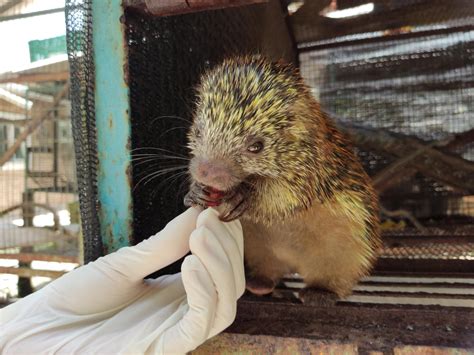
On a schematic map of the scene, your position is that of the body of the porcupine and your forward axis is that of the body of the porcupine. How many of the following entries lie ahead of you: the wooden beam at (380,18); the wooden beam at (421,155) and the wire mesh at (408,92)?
0

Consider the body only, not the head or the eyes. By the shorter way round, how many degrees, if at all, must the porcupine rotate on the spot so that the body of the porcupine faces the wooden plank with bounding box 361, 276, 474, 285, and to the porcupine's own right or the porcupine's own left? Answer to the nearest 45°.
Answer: approximately 180°

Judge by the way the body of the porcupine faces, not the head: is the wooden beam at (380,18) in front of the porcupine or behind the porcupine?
behind

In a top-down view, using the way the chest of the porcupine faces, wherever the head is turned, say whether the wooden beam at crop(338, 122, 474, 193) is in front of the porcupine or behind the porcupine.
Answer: behind

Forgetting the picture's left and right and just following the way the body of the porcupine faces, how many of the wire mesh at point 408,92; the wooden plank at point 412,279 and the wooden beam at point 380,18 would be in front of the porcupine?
0

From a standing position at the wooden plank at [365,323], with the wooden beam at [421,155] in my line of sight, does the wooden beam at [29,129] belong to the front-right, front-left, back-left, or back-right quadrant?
front-left

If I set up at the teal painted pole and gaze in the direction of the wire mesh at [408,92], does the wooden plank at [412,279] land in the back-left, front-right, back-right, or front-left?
front-right

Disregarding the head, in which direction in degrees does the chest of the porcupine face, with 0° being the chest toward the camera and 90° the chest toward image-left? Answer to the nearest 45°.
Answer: approximately 45°

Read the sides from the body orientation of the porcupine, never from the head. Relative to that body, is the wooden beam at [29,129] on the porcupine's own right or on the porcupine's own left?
on the porcupine's own right

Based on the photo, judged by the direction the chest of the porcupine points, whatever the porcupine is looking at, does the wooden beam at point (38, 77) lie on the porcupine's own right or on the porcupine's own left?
on the porcupine's own right
